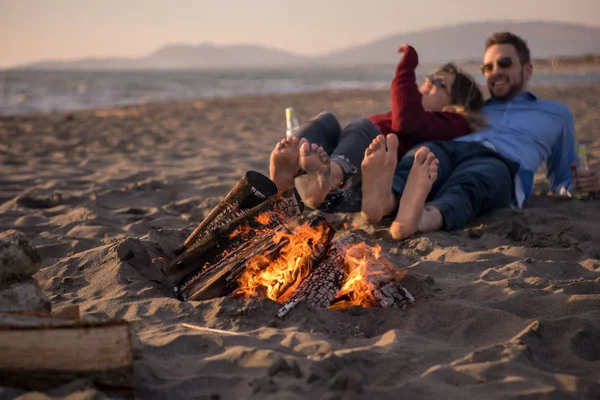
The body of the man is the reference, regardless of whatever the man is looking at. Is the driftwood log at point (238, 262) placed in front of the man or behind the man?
in front

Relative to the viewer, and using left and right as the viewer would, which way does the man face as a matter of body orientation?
facing the viewer and to the left of the viewer

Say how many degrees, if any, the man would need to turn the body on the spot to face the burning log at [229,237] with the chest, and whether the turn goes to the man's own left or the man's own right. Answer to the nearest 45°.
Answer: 0° — they already face it

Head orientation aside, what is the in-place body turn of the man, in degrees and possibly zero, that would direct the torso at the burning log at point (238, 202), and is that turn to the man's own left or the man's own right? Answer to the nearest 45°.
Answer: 0° — they already face it

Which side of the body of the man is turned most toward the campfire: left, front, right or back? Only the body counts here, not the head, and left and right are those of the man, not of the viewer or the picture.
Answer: front

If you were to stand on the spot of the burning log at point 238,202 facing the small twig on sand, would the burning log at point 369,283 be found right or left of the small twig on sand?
left

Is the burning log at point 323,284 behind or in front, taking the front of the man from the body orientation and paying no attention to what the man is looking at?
in front

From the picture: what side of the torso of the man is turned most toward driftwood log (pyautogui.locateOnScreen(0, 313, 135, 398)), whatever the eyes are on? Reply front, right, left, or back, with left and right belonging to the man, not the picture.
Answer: front
